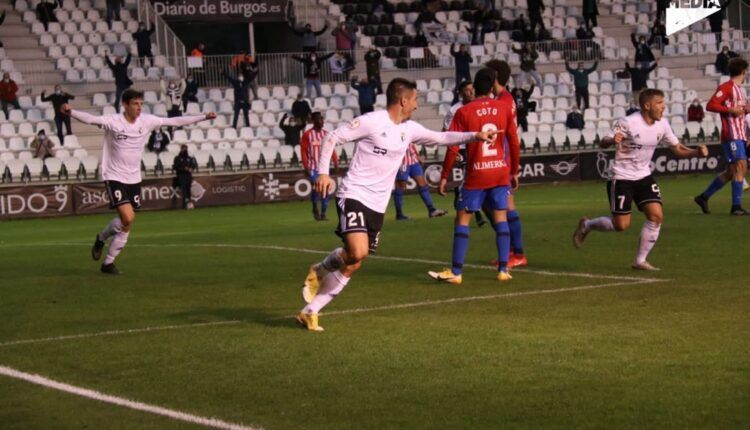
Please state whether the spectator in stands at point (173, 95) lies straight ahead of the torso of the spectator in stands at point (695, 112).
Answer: no

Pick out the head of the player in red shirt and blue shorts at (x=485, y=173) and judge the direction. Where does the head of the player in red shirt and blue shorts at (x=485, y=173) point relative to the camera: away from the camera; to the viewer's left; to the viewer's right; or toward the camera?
away from the camera

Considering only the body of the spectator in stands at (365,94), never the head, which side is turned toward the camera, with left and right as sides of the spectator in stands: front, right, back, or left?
front

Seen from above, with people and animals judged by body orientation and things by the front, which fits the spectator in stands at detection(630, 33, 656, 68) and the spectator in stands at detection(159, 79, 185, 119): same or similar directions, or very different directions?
same or similar directions

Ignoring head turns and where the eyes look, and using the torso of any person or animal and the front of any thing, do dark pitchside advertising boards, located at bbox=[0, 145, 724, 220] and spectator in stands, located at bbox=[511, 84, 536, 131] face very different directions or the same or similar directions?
same or similar directions

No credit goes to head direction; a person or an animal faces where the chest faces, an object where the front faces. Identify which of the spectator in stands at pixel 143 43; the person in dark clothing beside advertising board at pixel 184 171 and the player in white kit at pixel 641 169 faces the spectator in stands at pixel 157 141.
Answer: the spectator in stands at pixel 143 43

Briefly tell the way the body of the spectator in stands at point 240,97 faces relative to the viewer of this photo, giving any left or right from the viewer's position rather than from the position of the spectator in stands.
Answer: facing the viewer

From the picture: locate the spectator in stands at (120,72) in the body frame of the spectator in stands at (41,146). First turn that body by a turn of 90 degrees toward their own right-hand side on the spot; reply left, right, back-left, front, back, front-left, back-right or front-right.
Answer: back-right

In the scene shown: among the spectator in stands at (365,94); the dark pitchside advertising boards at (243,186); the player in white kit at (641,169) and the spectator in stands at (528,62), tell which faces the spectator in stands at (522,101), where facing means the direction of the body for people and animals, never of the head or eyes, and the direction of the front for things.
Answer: the spectator in stands at (528,62)

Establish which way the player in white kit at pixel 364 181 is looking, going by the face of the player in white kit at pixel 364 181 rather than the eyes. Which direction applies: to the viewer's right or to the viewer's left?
to the viewer's right

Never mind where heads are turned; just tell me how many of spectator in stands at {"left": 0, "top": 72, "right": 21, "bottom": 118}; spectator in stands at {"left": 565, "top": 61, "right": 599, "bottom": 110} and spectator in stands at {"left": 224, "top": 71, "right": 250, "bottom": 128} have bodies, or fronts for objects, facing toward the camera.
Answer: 3

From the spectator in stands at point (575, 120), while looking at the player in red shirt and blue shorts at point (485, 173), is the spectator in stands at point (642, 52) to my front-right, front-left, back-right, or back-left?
back-left

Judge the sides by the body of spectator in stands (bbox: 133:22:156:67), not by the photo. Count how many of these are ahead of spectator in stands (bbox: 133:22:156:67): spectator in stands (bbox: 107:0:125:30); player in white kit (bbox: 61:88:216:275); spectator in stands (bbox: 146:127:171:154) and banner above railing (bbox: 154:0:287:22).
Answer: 2

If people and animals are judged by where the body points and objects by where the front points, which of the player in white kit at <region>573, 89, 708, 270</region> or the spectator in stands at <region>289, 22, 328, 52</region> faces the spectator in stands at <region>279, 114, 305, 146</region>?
the spectator in stands at <region>289, 22, 328, 52</region>

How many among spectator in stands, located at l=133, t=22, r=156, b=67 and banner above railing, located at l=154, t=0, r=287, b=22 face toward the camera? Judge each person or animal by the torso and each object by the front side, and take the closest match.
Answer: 2

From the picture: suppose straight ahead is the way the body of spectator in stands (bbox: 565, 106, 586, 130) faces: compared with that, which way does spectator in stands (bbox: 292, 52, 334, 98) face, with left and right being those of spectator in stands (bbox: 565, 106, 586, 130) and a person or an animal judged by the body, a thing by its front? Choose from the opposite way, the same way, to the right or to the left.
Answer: the same way

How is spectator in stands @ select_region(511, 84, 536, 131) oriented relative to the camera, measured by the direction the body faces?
toward the camera
